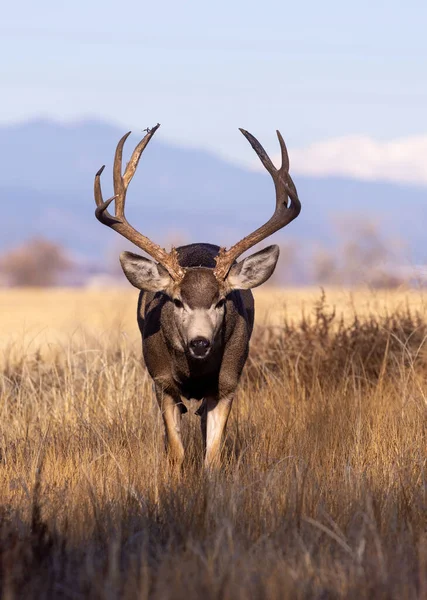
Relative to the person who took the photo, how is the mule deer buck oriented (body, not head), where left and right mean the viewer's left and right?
facing the viewer
